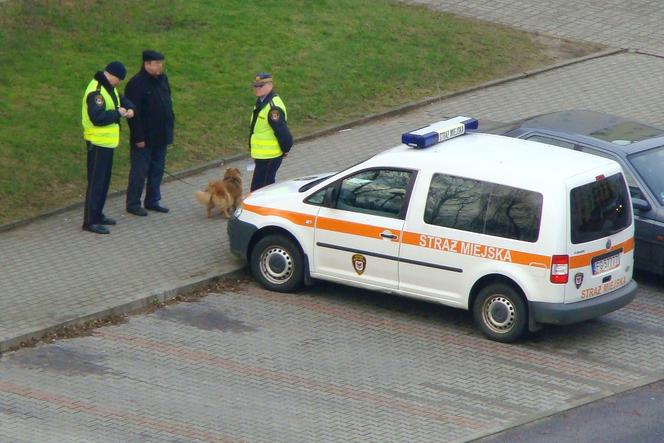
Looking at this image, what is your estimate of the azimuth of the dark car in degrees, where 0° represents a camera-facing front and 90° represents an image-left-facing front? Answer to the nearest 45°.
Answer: approximately 315°

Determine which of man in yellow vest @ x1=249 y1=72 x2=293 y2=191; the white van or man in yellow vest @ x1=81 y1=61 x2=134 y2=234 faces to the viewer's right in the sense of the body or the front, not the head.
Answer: man in yellow vest @ x1=81 y1=61 x2=134 y2=234

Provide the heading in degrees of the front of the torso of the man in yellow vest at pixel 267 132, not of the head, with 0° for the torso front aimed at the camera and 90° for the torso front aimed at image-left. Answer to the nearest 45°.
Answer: approximately 45°

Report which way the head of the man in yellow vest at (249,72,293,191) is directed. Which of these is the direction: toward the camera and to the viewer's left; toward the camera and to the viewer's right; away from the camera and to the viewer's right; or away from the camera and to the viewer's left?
toward the camera and to the viewer's left

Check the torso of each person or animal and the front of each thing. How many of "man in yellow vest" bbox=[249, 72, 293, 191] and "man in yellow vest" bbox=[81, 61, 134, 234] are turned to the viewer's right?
1

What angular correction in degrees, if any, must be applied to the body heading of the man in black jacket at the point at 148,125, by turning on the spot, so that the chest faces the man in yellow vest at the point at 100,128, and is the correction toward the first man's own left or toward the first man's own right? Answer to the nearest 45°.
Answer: approximately 90° to the first man's own right

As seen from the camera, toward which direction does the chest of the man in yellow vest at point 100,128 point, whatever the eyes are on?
to the viewer's right

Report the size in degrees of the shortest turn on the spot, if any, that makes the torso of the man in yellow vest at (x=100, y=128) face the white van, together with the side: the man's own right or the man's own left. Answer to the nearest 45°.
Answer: approximately 45° to the man's own right

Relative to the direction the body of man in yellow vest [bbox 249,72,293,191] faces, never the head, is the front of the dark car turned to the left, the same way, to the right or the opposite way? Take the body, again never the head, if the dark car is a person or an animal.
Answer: to the left

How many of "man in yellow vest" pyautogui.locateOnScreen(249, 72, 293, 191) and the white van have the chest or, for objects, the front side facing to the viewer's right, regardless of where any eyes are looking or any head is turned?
0

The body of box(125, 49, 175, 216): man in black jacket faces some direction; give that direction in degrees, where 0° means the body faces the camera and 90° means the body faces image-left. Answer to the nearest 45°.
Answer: approximately 315°

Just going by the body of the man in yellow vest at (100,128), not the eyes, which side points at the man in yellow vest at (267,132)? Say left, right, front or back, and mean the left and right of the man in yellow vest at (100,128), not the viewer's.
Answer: front

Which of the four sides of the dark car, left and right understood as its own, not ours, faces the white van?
right

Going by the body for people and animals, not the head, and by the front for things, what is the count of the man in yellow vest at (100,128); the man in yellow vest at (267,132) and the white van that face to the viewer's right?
1

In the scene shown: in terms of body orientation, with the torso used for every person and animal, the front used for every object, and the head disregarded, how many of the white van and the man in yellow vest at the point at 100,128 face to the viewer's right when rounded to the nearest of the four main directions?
1

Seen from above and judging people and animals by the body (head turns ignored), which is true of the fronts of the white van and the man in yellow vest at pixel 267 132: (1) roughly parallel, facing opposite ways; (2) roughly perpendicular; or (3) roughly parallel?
roughly perpendicular
